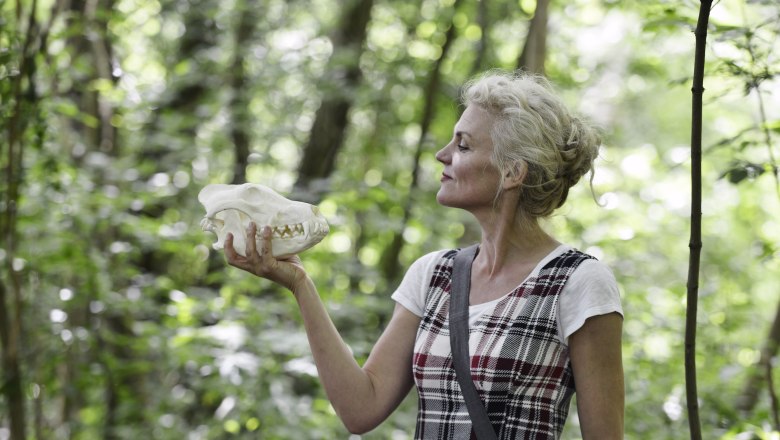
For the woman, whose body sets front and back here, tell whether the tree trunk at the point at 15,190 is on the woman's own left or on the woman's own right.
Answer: on the woman's own right

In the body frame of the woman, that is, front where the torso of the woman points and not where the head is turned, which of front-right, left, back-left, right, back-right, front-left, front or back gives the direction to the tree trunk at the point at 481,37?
back-right

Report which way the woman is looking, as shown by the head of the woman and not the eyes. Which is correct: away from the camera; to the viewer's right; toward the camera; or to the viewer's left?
to the viewer's left

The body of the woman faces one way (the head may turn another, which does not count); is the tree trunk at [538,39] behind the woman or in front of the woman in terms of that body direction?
behind

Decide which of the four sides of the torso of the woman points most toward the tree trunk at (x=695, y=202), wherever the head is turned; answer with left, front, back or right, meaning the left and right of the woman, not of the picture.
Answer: left

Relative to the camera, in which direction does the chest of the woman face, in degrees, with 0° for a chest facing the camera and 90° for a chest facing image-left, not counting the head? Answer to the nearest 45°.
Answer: approximately 45°
